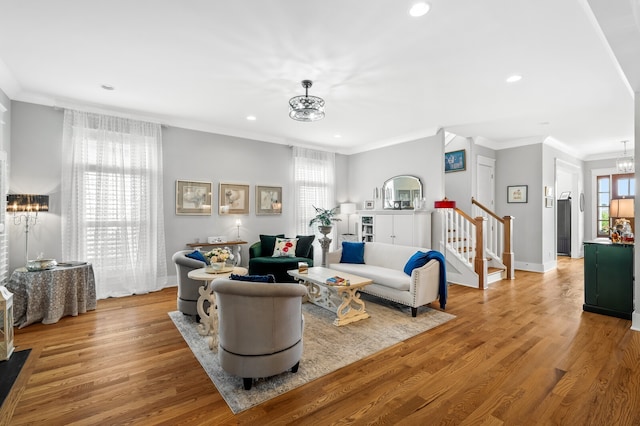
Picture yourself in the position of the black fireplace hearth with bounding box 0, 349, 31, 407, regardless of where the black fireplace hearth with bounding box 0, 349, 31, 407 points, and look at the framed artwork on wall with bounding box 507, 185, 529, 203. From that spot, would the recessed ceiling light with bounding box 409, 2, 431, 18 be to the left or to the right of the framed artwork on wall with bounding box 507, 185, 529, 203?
right

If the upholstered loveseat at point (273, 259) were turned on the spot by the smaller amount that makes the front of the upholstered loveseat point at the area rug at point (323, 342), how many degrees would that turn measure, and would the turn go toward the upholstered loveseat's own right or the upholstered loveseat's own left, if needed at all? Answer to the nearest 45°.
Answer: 0° — it already faces it

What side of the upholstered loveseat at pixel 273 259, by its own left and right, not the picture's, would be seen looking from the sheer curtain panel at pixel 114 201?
right

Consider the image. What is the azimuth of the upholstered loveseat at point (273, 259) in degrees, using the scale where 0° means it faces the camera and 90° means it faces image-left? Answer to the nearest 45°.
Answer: approximately 0°

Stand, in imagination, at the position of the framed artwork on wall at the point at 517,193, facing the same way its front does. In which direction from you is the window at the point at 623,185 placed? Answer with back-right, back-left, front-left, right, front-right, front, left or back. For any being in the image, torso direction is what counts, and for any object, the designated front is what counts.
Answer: back-left

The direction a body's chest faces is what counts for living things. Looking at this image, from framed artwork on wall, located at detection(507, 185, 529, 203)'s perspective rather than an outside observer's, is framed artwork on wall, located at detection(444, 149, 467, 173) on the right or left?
on its right

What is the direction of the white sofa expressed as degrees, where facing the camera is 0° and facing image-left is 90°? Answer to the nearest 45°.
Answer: approximately 45°

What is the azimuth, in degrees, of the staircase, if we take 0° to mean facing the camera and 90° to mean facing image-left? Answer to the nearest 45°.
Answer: approximately 315°

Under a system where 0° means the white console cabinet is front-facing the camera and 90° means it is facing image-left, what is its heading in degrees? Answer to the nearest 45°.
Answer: approximately 45°

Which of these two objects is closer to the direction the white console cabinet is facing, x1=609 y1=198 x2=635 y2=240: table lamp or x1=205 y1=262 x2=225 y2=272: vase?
the vase

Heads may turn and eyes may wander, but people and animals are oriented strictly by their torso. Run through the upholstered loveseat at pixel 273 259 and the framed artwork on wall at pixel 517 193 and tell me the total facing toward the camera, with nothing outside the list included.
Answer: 2

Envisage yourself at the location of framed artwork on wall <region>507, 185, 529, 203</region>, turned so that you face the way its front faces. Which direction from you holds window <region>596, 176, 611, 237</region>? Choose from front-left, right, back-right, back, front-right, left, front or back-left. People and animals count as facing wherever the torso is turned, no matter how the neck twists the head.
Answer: back-left

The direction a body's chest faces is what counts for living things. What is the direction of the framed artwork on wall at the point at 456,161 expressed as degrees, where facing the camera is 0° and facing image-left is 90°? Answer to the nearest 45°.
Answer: approximately 45°
